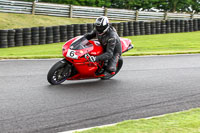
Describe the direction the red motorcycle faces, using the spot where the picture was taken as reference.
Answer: facing the viewer and to the left of the viewer
